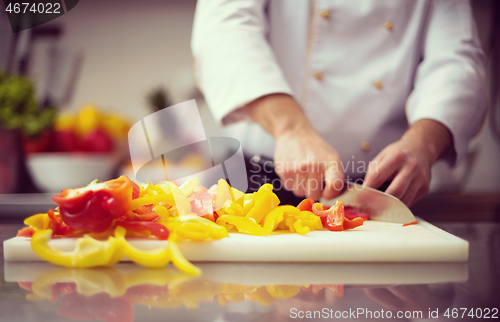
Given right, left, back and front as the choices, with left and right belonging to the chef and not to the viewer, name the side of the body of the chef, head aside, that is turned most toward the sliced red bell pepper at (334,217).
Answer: front

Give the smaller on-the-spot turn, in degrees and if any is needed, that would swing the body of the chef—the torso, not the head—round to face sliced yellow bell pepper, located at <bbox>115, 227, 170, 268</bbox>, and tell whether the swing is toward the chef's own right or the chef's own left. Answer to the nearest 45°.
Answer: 0° — they already face it

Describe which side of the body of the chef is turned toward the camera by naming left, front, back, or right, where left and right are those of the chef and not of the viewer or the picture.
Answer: front

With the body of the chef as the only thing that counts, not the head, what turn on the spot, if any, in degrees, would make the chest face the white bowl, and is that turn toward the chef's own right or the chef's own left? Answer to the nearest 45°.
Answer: approximately 90° to the chef's own right

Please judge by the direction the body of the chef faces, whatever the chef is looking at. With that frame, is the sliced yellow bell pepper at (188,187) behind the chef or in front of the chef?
in front

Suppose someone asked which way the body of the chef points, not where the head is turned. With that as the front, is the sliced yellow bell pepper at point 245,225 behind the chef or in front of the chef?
in front

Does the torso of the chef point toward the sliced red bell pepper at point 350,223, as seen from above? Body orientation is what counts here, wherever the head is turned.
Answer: yes

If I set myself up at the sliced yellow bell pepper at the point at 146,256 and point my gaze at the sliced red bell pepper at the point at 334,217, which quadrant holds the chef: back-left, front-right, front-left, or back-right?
front-left

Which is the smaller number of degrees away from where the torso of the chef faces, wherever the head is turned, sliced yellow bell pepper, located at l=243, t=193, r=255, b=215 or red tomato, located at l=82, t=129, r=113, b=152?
the sliced yellow bell pepper

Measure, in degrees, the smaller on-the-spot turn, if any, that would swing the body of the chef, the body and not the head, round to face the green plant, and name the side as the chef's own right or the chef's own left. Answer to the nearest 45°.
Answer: approximately 90° to the chef's own right

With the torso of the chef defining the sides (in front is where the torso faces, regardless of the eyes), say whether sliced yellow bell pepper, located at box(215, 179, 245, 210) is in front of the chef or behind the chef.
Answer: in front
